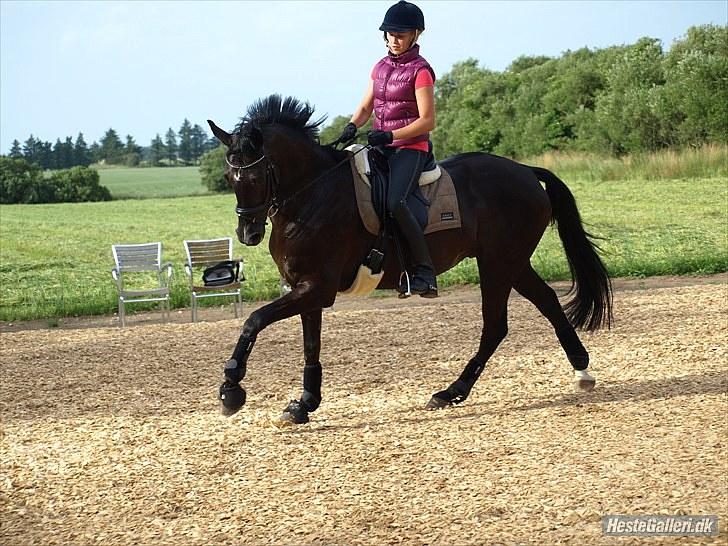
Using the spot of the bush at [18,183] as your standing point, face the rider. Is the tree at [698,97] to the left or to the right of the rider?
left

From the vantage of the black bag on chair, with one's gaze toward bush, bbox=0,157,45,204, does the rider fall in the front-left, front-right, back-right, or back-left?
back-right

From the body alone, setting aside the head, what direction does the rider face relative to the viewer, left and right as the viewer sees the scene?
facing the viewer and to the left of the viewer

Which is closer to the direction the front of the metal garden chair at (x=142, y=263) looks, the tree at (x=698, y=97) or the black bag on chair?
the black bag on chair

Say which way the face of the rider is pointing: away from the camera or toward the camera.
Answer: toward the camera

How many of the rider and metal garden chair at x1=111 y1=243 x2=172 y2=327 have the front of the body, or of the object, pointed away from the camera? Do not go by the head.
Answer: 0

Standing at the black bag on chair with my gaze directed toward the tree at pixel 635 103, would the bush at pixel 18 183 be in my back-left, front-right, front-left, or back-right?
front-left

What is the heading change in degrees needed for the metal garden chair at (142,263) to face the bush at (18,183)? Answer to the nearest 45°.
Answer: approximately 180°

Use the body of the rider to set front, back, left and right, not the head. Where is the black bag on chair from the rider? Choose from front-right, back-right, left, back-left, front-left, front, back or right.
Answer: front-right

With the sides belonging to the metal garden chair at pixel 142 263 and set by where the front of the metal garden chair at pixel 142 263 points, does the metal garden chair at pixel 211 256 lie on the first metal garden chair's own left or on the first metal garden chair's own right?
on the first metal garden chair's own left

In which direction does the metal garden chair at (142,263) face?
toward the camera
